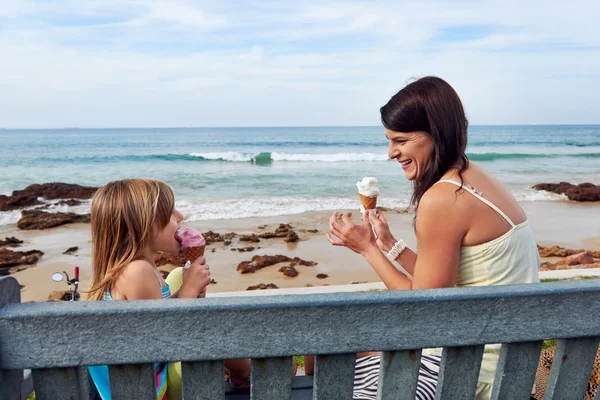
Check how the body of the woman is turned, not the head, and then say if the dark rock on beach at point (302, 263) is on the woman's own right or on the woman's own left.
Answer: on the woman's own right

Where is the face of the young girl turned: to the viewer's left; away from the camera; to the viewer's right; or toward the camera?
to the viewer's right

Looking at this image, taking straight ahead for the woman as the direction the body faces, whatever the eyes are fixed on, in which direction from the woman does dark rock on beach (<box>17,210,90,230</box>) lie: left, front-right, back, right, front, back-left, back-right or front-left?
front-right

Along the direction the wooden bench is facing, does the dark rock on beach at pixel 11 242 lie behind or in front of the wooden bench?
in front

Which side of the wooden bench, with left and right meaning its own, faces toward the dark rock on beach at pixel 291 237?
front

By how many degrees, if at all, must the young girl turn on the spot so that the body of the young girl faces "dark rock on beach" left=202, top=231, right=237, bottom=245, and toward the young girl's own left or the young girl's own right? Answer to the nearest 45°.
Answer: approximately 90° to the young girl's own left

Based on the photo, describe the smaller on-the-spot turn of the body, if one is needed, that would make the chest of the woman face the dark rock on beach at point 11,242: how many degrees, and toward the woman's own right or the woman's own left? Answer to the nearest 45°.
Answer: approximately 45° to the woman's own right

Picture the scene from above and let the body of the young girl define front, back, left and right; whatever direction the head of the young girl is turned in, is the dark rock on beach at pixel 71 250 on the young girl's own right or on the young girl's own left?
on the young girl's own left

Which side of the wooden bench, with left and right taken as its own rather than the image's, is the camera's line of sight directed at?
back

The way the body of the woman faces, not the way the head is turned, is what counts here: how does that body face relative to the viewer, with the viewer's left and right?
facing to the left of the viewer

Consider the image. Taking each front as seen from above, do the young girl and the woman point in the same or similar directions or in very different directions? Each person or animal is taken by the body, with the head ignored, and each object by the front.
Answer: very different directions

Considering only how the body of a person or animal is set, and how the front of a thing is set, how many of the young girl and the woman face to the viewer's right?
1

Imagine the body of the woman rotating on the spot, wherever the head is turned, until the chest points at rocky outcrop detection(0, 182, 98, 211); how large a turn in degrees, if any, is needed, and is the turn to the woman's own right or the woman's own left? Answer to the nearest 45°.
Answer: approximately 45° to the woman's own right

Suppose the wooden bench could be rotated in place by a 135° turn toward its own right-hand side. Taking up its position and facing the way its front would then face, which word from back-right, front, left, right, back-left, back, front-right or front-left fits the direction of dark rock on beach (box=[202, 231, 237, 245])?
back-left

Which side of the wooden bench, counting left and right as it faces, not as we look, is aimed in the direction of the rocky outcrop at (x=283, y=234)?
front

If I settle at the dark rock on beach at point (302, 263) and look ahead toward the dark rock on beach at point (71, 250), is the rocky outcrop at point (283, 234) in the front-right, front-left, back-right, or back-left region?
front-right

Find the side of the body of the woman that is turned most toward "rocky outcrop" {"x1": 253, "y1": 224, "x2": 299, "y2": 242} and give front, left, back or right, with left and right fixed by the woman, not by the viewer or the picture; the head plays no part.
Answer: right

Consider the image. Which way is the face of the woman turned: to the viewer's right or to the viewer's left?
to the viewer's left

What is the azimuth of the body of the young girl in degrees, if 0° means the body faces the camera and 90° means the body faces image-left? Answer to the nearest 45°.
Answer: approximately 270°
